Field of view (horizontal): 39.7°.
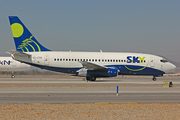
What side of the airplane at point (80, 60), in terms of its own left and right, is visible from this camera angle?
right
